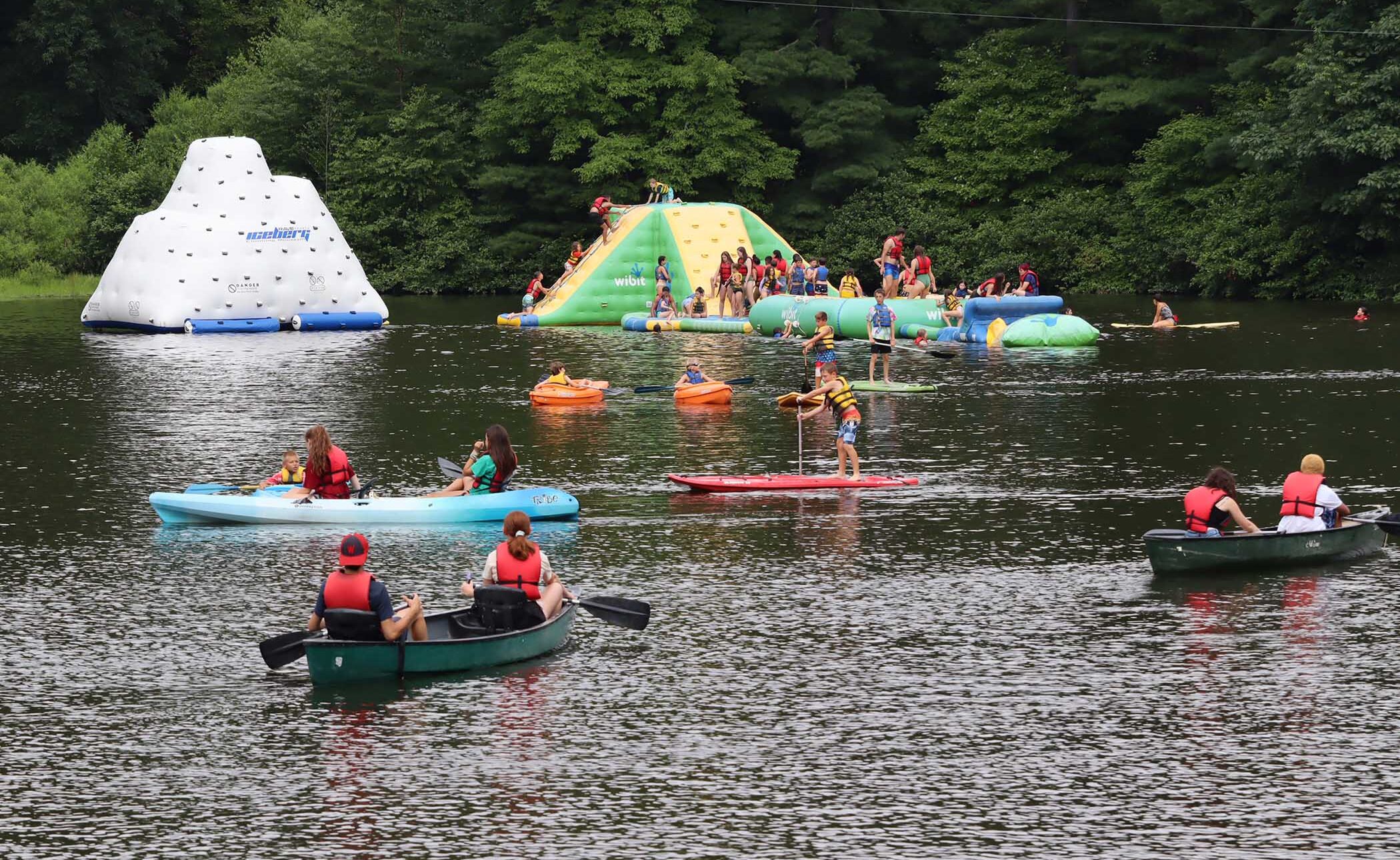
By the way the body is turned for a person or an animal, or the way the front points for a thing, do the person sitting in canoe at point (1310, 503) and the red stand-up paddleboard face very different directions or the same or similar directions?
very different directions

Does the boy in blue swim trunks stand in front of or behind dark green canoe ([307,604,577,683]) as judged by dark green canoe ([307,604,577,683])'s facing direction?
in front

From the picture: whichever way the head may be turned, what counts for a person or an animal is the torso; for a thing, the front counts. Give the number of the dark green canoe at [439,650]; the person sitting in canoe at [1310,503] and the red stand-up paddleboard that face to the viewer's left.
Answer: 1

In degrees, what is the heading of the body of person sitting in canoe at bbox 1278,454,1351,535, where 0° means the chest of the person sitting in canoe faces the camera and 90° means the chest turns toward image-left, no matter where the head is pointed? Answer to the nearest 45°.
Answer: approximately 225°

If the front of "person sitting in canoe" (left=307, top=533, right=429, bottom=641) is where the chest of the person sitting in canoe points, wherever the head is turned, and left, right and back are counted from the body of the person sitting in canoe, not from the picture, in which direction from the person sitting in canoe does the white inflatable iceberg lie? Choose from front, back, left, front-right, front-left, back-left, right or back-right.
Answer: front-left

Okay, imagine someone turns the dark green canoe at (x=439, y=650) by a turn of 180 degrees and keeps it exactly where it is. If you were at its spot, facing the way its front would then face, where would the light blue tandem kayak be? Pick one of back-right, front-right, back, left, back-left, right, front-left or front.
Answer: back-right

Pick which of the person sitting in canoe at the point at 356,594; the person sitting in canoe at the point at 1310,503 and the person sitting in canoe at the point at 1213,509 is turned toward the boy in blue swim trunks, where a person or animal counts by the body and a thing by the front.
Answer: the person sitting in canoe at the point at 356,594

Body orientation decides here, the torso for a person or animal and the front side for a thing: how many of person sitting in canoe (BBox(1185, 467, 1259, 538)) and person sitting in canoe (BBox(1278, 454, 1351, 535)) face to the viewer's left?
0

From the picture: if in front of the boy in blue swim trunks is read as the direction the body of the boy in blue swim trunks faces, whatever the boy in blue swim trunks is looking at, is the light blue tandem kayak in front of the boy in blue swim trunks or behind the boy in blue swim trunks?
in front

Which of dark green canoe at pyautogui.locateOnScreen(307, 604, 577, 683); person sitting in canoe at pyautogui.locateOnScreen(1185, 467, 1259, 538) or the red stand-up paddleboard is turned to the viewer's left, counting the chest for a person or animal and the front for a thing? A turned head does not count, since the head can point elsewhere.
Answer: the red stand-up paddleboard

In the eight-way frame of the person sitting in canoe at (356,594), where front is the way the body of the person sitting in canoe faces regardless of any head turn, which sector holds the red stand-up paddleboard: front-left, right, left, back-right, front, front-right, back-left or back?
front

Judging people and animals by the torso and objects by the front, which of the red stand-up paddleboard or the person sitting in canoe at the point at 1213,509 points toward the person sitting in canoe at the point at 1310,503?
the person sitting in canoe at the point at 1213,509

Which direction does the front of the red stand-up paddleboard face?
to the viewer's left

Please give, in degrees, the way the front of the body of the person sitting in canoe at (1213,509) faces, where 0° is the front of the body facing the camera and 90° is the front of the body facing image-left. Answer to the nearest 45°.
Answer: approximately 225°

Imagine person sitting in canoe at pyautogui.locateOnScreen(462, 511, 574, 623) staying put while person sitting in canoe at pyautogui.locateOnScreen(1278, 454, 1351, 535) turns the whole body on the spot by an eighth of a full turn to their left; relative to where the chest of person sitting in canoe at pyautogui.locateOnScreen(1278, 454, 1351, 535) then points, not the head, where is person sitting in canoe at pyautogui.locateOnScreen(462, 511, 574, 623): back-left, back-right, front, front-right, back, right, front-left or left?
back-left

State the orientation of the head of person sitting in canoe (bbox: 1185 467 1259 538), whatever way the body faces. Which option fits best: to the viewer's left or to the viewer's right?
to the viewer's right

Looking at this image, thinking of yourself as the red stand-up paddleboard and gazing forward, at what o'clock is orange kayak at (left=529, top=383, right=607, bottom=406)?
The orange kayak is roughly at 2 o'clock from the red stand-up paddleboard.
